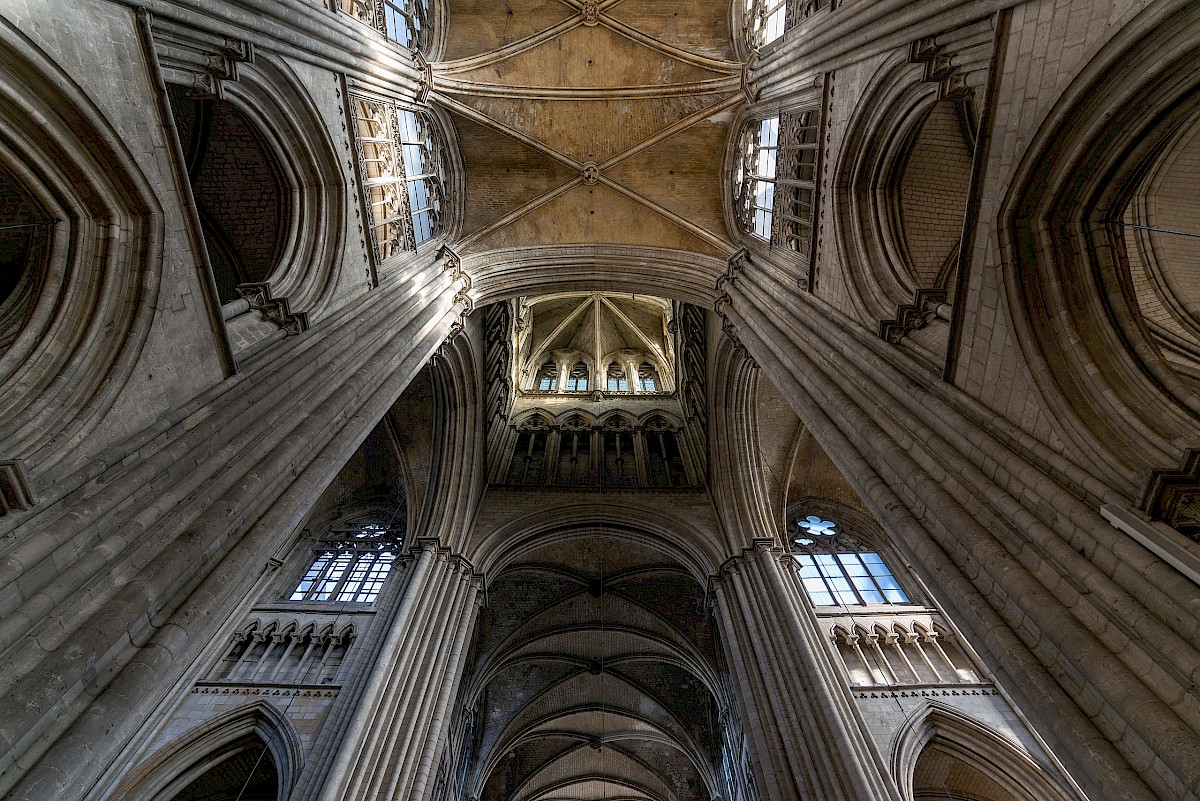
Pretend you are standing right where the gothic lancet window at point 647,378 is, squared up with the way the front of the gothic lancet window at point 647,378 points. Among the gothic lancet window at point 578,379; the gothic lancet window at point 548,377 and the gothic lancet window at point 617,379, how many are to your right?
3

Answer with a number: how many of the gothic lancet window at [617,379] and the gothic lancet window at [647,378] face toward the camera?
2

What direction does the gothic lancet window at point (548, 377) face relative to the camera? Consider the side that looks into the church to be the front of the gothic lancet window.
toward the camera

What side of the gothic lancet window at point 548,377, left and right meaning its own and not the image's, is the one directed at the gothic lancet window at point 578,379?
left

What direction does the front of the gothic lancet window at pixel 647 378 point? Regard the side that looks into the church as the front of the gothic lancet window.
toward the camera

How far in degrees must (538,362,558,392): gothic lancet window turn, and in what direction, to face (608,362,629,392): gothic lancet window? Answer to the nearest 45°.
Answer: approximately 90° to its left

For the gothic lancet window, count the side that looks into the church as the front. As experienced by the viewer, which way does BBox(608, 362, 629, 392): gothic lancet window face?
facing the viewer

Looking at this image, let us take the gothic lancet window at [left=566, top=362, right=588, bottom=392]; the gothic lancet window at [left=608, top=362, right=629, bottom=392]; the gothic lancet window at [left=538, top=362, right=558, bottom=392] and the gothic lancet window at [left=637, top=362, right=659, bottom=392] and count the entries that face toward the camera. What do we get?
4
